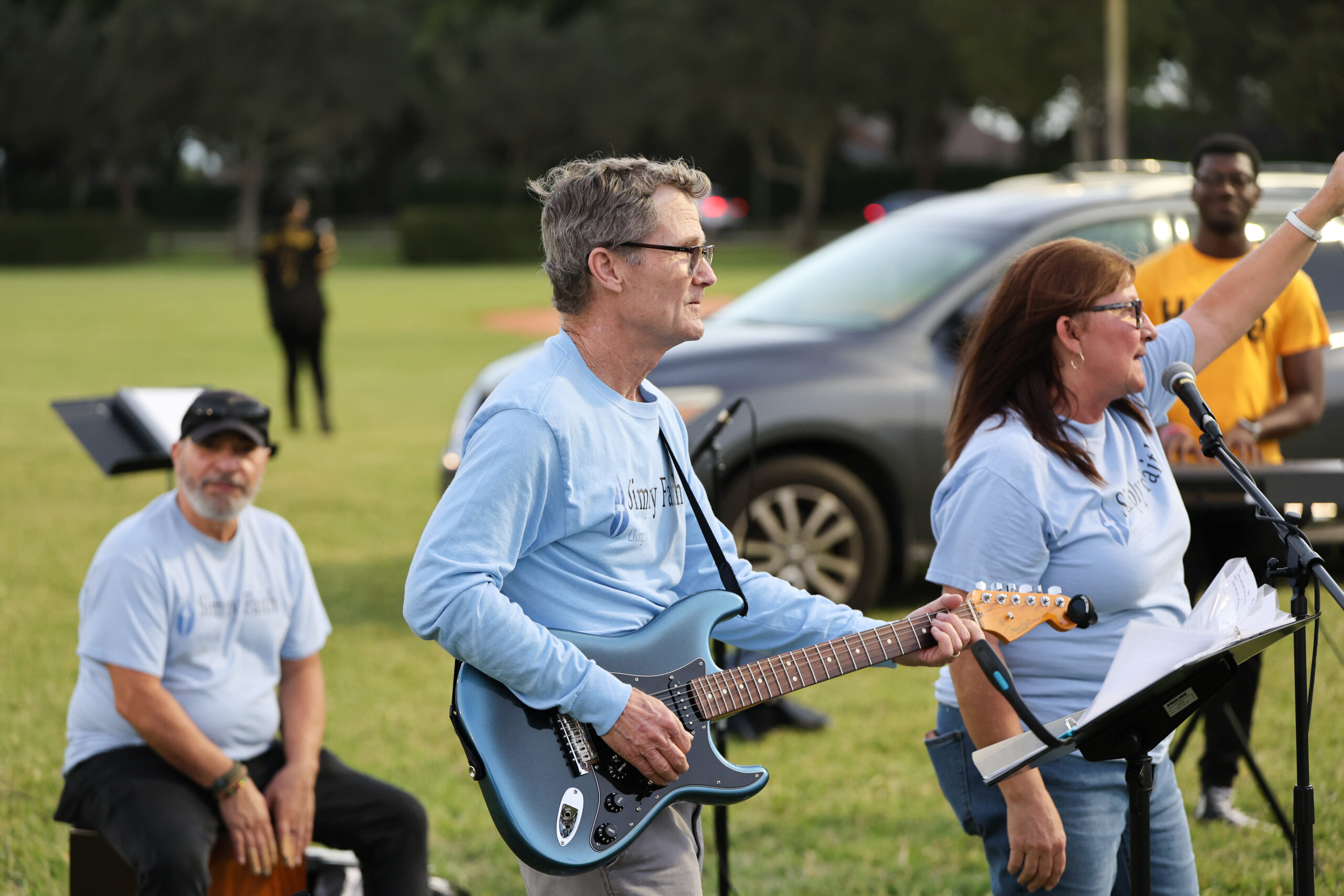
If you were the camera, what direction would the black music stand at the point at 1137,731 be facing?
facing away from the viewer and to the left of the viewer

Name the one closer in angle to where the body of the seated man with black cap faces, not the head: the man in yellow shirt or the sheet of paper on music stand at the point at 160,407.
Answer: the man in yellow shirt

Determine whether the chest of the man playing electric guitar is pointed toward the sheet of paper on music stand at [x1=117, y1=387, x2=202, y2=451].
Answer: no

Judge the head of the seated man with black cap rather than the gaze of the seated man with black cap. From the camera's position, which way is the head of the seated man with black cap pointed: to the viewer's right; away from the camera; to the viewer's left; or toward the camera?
toward the camera

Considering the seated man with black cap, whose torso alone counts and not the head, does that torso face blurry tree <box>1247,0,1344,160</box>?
no

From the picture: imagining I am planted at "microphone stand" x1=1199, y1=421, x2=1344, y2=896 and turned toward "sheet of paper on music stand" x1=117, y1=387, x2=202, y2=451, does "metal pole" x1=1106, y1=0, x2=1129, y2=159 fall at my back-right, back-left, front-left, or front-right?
front-right

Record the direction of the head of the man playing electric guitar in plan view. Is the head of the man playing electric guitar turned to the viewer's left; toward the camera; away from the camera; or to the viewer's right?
to the viewer's right

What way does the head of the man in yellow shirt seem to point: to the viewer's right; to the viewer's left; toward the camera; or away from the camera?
toward the camera

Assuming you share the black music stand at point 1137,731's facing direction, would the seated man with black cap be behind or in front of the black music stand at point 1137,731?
in front

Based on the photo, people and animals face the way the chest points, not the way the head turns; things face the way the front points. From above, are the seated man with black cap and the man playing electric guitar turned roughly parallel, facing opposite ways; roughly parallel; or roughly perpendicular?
roughly parallel

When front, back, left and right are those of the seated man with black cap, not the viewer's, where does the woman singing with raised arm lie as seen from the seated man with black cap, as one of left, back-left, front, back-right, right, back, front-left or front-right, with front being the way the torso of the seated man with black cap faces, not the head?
front

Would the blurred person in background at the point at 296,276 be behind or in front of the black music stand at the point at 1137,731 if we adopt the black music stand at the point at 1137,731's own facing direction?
in front

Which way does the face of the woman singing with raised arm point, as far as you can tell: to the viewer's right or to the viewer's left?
to the viewer's right

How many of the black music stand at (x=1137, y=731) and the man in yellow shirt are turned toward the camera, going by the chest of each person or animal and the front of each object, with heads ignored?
1

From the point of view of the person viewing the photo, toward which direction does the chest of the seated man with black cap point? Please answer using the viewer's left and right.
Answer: facing the viewer and to the right of the viewer

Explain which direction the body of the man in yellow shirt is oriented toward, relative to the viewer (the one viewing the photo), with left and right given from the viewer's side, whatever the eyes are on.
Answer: facing the viewer

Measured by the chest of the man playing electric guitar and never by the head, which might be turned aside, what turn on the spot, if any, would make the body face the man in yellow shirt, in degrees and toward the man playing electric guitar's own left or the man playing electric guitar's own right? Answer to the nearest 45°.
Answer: approximately 90° to the man playing electric guitar's own left
